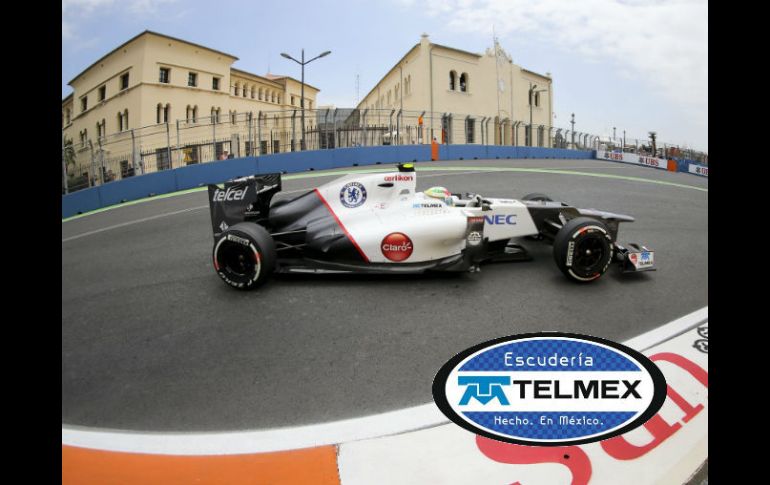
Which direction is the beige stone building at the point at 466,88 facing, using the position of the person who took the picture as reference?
facing the viewer and to the right of the viewer

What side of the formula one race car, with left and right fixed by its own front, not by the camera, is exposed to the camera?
right

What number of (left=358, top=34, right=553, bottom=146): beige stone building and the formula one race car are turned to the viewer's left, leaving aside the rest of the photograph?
0
